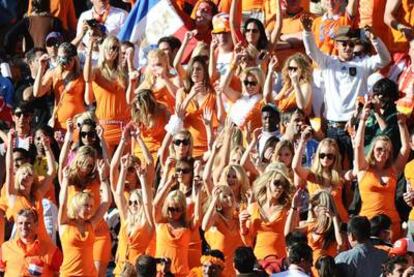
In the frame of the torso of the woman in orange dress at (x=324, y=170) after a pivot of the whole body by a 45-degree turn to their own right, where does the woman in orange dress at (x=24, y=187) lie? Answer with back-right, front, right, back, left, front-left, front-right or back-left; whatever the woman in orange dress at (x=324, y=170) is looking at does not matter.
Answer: front-right

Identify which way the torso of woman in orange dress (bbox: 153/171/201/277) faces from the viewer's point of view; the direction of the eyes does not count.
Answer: toward the camera

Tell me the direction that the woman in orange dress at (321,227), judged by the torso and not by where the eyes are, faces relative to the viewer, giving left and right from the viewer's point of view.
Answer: facing the viewer and to the left of the viewer

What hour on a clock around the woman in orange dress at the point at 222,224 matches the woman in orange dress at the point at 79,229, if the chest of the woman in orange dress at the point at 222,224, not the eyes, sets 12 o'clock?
the woman in orange dress at the point at 79,229 is roughly at 3 o'clock from the woman in orange dress at the point at 222,224.

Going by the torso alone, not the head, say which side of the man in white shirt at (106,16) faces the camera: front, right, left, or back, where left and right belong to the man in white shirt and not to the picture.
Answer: front

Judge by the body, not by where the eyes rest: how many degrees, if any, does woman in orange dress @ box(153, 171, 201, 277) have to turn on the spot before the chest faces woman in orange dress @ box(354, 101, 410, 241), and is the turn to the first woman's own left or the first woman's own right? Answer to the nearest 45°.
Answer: approximately 90° to the first woman's own left

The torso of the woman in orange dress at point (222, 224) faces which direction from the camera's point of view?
toward the camera
